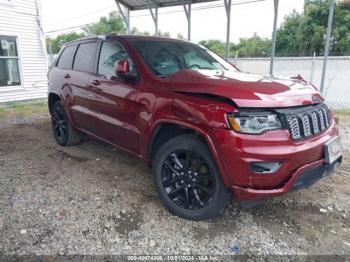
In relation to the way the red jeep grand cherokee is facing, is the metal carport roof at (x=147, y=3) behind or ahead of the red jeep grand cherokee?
behind

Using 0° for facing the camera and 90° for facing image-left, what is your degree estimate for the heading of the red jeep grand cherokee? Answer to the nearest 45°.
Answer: approximately 315°

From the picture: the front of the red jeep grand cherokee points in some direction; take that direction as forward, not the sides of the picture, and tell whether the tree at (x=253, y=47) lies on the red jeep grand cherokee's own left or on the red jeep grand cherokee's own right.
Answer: on the red jeep grand cherokee's own left

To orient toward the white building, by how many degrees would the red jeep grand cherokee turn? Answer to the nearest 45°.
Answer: approximately 180°

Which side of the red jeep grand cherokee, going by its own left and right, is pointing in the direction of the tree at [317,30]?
left

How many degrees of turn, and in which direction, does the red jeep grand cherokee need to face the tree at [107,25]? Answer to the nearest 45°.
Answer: approximately 135° to its left

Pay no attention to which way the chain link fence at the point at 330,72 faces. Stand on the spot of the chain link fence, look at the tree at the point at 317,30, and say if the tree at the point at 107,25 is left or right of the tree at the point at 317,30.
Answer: left

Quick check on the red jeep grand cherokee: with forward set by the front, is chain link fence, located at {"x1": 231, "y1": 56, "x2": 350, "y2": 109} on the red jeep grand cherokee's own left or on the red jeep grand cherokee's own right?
on the red jeep grand cherokee's own left
